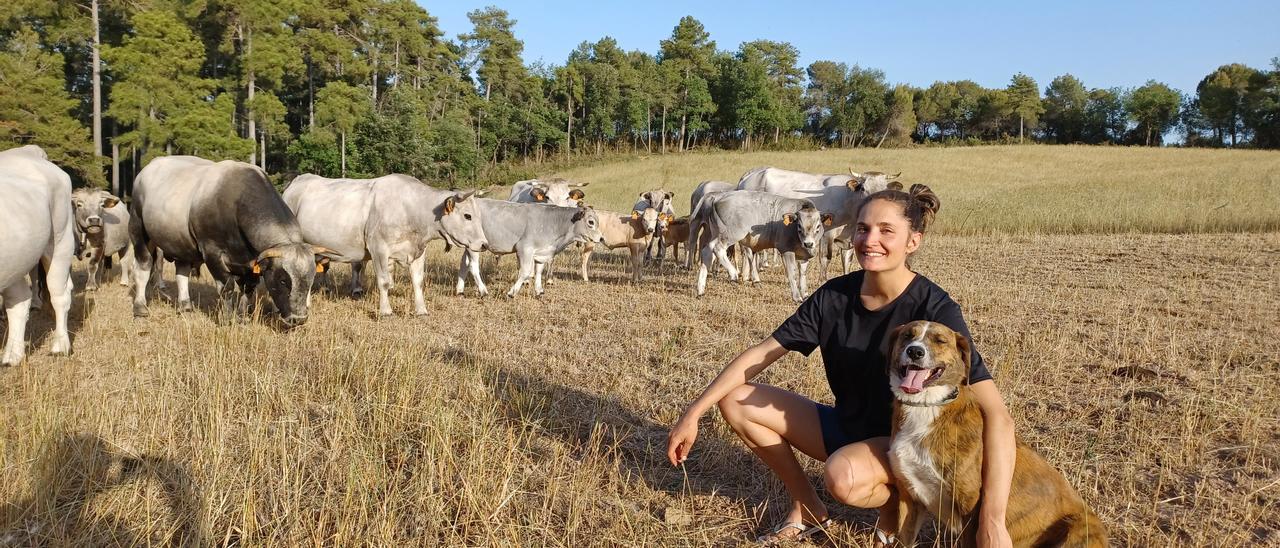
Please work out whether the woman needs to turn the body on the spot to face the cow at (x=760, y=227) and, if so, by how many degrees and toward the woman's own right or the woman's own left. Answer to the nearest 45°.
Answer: approximately 135° to the woman's own right

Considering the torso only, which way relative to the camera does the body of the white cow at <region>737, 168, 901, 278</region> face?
to the viewer's right

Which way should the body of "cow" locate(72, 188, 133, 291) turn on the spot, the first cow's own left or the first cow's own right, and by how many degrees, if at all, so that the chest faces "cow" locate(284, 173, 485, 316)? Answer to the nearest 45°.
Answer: approximately 90° to the first cow's own left

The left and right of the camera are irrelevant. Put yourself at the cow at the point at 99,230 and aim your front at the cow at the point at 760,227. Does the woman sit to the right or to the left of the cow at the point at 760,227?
right

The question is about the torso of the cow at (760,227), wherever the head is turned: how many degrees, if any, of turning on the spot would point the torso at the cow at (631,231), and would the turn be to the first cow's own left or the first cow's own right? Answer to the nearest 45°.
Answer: approximately 180°

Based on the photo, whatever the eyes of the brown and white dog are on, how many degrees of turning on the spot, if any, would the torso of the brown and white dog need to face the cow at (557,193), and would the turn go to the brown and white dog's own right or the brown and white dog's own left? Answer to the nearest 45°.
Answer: approximately 90° to the brown and white dog's own right

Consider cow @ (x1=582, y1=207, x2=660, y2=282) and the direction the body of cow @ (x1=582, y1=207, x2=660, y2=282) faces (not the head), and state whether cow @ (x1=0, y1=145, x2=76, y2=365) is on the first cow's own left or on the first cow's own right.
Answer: on the first cow's own right

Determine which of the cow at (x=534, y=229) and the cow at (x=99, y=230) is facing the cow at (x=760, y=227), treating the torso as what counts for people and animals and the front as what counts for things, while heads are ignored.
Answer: the cow at (x=534, y=229)

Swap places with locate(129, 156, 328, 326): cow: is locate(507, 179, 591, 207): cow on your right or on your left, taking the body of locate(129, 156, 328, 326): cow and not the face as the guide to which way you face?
on your left

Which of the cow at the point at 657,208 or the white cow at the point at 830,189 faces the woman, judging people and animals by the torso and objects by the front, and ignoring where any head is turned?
the cow

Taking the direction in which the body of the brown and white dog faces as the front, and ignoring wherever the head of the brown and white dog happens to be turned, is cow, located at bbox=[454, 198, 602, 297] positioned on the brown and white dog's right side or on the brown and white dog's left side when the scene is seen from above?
on the brown and white dog's right side

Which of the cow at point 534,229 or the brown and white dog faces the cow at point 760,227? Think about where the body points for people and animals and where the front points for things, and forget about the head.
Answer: the cow at point 534,229
